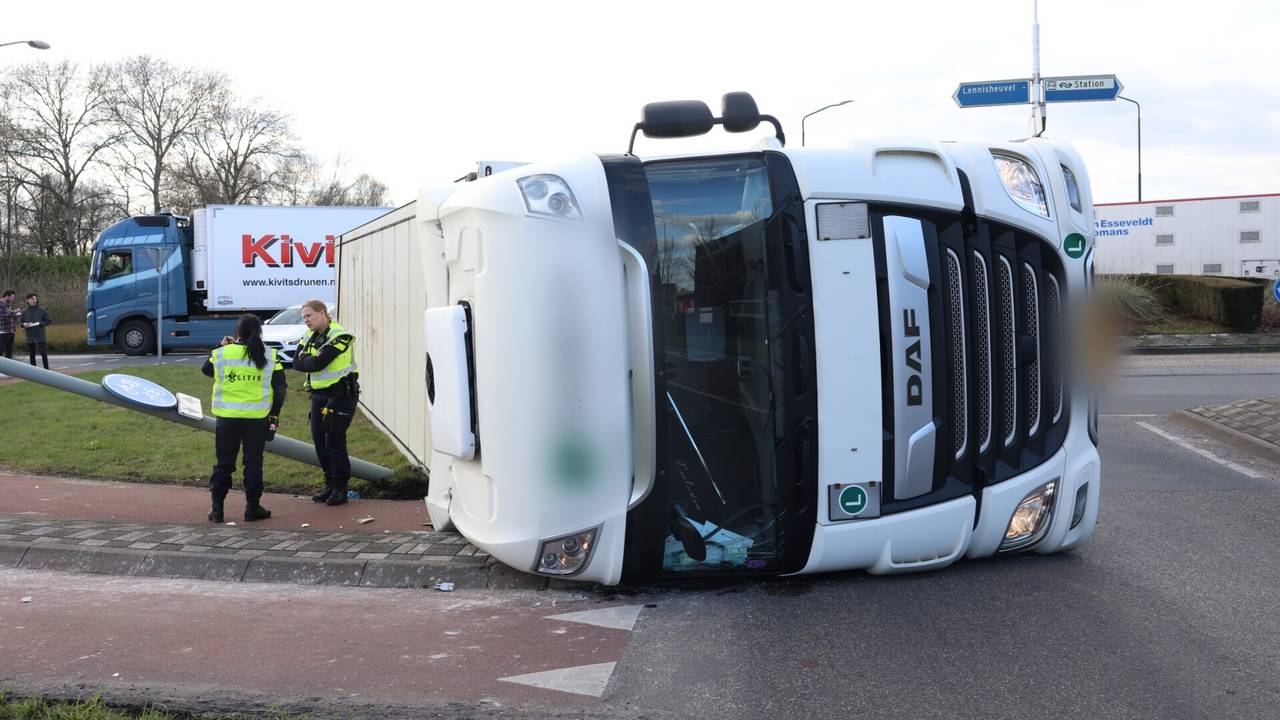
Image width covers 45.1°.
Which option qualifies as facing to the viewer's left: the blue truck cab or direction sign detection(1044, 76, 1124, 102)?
the blue truck cab

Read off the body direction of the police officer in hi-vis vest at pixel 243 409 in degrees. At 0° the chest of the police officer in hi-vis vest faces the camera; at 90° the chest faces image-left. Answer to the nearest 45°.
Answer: approximately 180°

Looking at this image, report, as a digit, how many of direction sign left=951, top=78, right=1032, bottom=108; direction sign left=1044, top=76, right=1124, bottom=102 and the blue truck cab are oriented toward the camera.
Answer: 2

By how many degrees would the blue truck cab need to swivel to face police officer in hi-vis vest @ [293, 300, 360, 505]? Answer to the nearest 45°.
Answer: approximately 90° to its left

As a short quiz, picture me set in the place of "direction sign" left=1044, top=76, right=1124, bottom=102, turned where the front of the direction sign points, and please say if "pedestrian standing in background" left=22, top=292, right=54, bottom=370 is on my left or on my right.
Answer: on my right

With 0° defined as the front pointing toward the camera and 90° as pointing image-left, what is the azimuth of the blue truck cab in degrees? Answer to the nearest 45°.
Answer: approximately 90°

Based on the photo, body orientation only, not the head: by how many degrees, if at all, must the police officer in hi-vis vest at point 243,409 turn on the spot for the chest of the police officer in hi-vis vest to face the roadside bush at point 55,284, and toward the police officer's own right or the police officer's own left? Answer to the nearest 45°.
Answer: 0° — they already face it

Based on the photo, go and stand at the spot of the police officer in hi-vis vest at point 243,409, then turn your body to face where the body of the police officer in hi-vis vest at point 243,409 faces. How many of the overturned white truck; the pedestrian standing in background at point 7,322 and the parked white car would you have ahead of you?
2
